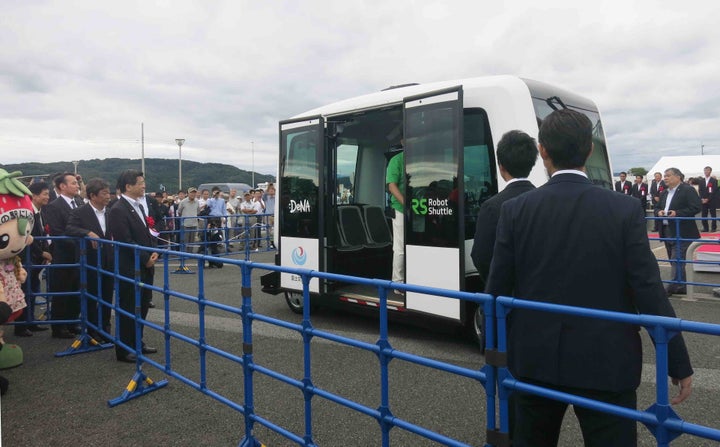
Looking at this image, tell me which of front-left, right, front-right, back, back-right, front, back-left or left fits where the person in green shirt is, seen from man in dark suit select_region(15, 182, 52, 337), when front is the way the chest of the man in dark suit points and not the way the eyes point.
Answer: front-right

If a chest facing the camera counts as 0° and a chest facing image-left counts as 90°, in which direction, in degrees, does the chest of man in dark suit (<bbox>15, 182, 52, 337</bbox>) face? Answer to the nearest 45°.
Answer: approximately 270°

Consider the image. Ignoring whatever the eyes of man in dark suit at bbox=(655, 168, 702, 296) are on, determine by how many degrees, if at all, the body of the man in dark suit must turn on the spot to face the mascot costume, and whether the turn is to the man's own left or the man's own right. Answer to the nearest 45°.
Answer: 0° — they already face it

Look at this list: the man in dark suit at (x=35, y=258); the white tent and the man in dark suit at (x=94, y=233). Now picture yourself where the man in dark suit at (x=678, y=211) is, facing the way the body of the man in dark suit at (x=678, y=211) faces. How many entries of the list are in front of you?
2

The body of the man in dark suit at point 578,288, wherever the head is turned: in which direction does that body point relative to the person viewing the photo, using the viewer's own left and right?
facing away from the viewer

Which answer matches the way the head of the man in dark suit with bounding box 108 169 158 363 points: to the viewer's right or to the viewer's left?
to the viewer's right

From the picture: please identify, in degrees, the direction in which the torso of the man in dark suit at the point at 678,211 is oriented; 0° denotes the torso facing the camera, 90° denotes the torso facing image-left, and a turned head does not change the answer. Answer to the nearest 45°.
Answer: approximately 45°

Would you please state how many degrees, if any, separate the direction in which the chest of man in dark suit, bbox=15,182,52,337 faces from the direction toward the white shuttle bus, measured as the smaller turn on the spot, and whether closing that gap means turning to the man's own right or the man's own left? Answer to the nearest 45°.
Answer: approximately 45° to the man's own left

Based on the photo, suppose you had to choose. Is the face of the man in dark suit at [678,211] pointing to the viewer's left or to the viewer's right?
to the viewer's left

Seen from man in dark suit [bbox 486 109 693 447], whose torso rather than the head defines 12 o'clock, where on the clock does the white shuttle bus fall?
The white shuttle bus is roughly at 11 o'clock from the man in dark suit.
